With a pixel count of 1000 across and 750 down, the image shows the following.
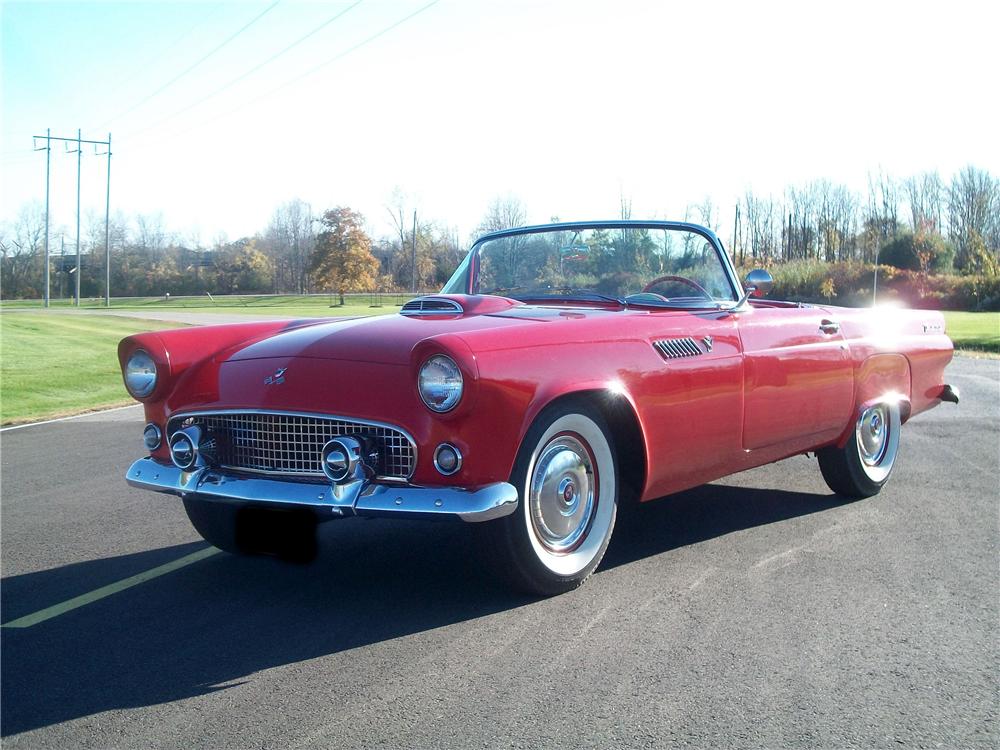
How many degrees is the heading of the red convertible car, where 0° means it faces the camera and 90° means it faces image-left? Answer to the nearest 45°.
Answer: approximately 45°

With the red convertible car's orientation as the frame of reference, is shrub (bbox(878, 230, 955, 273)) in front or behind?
behind
